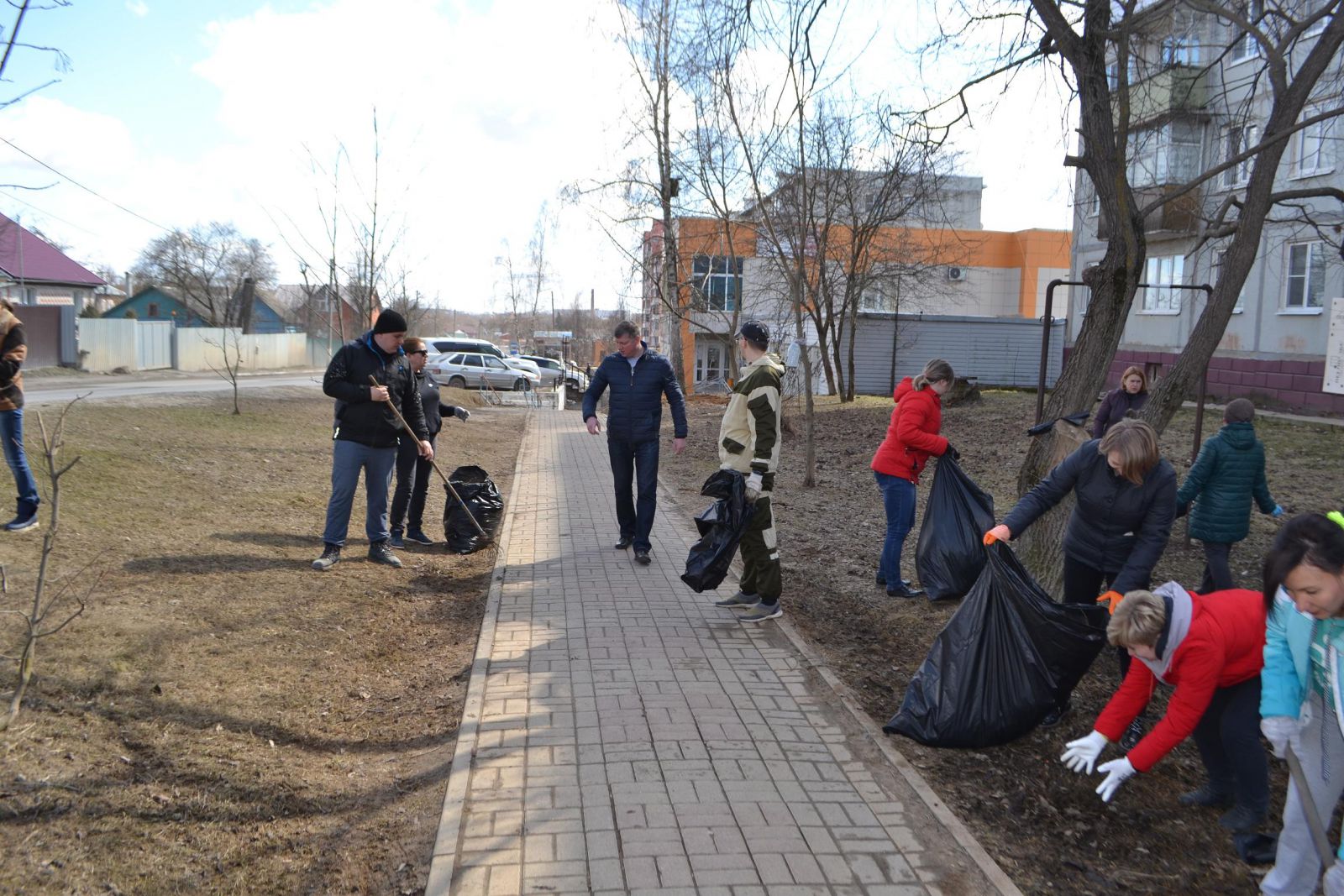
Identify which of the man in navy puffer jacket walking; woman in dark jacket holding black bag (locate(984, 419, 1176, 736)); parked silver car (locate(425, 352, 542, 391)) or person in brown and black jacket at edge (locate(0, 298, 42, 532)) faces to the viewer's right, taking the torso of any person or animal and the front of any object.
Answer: the parked silver car

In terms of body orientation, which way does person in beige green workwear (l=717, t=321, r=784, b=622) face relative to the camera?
to the viewer's left

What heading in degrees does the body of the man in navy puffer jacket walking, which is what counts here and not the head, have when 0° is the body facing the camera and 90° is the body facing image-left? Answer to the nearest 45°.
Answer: approximately 0°

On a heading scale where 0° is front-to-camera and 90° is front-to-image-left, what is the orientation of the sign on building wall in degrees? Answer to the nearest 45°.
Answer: approximately 45°

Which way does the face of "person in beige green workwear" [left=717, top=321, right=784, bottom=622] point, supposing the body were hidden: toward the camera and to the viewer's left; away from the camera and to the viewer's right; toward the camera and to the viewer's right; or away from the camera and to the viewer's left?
away from the camera and to the viewer's left

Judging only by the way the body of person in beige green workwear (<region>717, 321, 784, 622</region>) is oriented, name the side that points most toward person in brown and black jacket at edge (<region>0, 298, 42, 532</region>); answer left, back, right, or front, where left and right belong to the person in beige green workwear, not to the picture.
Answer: front

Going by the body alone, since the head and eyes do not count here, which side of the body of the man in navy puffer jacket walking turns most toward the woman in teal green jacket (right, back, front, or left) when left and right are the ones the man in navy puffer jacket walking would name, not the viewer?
left

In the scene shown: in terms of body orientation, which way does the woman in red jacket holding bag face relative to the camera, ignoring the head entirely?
to the viewer's right

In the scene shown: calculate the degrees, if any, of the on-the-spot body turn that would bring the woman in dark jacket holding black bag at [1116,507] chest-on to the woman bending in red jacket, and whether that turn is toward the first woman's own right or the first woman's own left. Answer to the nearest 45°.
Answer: approximately 45° to the first woman's own left

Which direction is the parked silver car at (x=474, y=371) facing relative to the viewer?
to the viewer's right

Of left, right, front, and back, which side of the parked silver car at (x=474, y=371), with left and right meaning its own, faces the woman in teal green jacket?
right

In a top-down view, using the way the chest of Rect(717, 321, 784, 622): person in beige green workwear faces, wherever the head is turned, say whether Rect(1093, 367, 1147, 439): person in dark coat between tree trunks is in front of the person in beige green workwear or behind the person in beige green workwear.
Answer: behind

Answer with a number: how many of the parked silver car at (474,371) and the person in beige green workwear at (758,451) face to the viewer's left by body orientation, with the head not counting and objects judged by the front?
1
